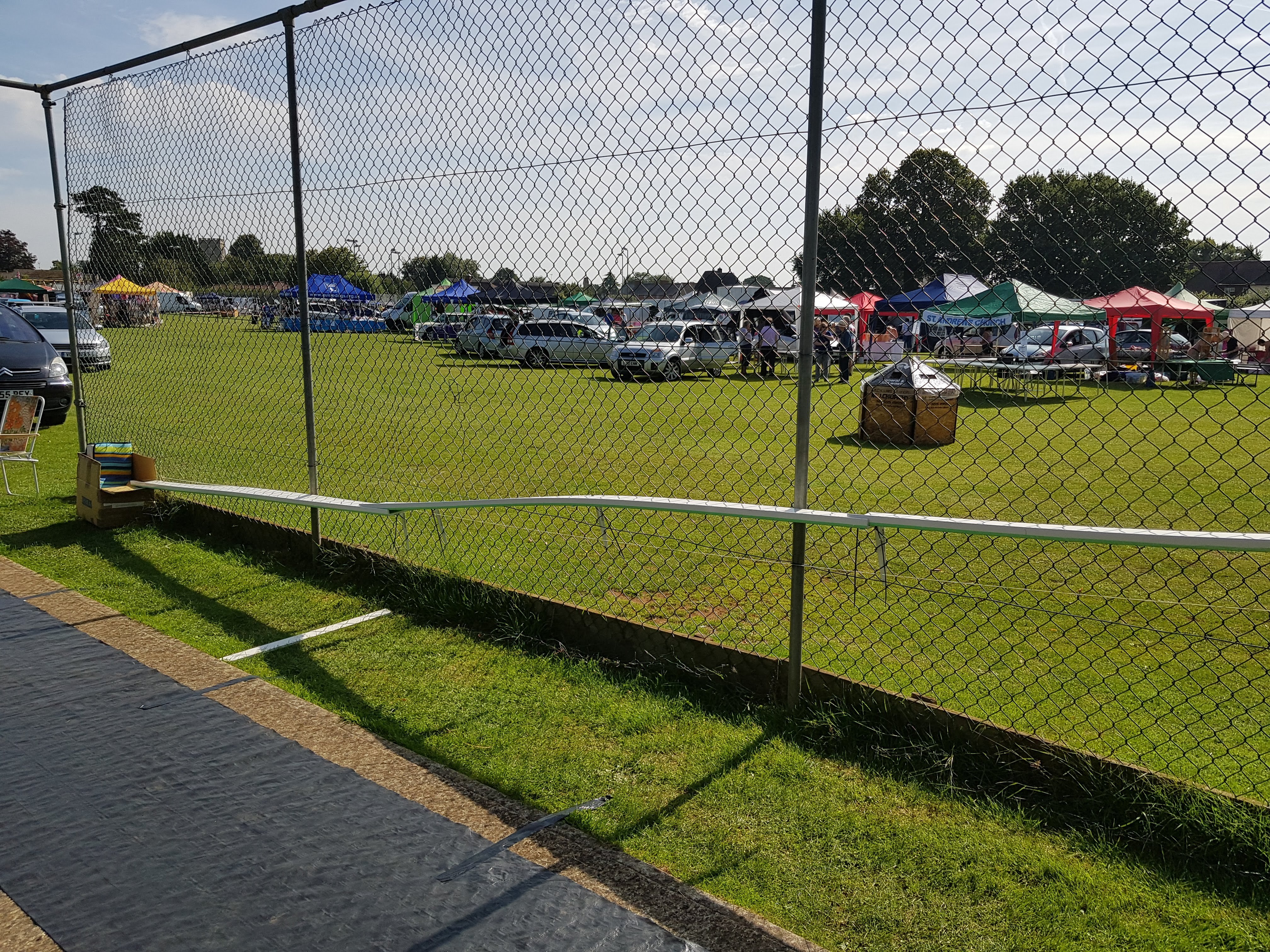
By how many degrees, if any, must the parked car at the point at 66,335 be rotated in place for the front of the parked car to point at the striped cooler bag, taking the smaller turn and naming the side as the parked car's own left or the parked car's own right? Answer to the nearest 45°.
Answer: approximately 45° to the parked car's own right

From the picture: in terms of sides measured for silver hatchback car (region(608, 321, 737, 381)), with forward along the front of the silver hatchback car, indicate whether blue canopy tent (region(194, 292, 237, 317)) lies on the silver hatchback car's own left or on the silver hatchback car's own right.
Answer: on the silver hatchback car's own right

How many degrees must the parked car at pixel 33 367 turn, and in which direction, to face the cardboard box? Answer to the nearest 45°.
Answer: approximately 45° to its right

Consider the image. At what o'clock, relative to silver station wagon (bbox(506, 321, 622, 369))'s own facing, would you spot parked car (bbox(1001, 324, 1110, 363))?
The parked car is roughly at 1 o'clock from the silver station wagon.

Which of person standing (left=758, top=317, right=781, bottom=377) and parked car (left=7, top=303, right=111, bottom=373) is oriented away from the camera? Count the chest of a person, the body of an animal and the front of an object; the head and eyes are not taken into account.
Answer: the person standing
